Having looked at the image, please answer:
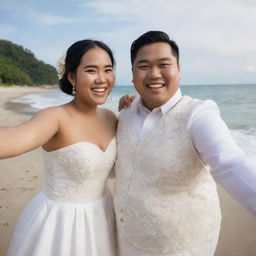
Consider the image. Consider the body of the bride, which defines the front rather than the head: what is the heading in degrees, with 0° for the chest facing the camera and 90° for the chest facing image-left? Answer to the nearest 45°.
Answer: approximately 315°

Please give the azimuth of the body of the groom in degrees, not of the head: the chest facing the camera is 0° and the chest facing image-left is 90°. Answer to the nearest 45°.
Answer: approximately 45°

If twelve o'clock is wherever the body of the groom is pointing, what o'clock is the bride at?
The bride is roughly at 2 o'clock from the groom.
